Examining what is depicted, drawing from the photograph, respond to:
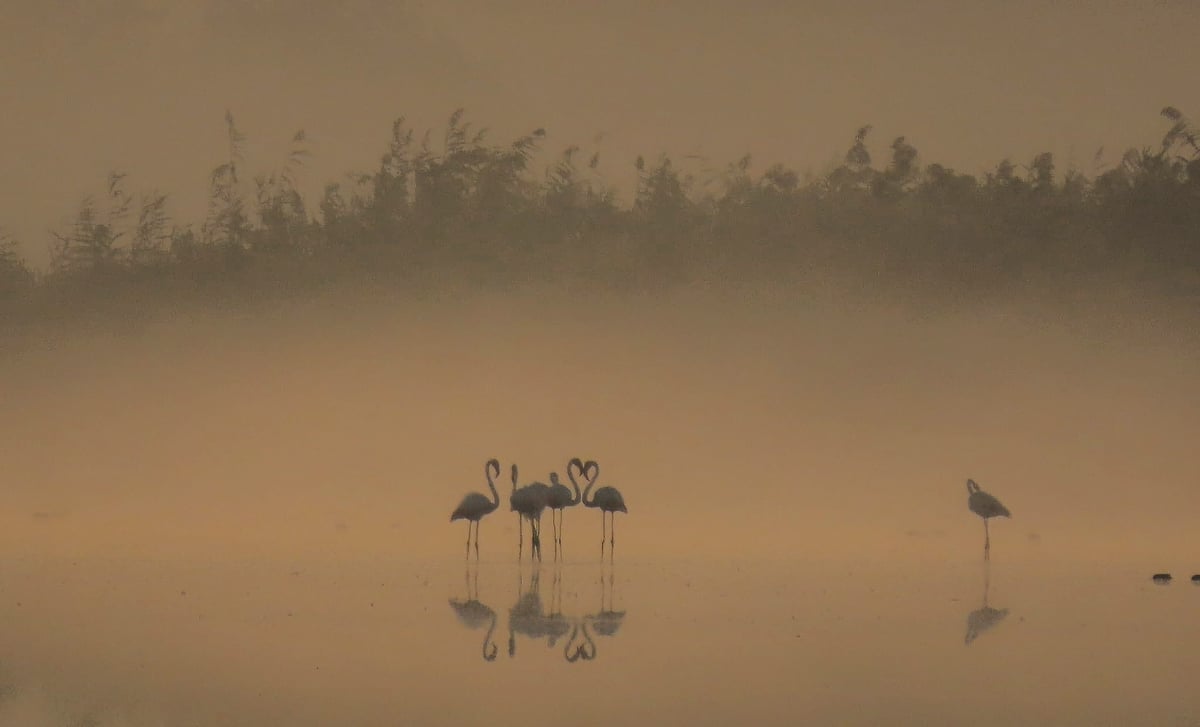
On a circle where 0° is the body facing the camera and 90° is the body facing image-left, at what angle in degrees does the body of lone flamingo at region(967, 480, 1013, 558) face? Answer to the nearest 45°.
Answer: approximately 90°
